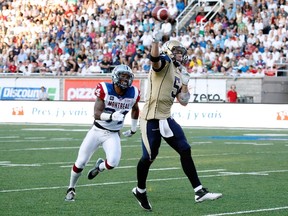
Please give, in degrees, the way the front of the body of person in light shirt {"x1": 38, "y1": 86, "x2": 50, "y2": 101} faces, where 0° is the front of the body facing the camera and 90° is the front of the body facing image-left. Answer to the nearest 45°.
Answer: approximately 0°

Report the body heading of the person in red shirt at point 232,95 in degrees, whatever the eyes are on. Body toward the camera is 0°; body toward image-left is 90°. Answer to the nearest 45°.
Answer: approximately 0°

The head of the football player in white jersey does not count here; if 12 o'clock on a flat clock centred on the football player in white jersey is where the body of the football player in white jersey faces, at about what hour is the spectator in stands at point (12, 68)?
The spectator in stands is roughly at 7 o'clock from the football player in white jersey.
